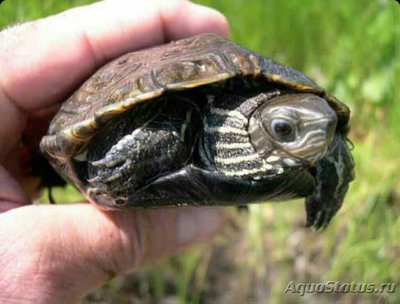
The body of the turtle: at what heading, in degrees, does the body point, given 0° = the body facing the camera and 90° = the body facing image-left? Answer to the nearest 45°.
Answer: approximately 315°
